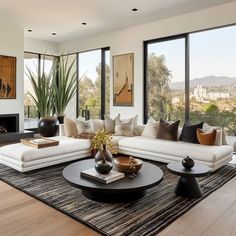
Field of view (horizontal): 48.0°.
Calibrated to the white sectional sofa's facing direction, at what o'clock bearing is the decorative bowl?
The decorative bowl is roughly at 12 o'clock from the white sectional sofa.

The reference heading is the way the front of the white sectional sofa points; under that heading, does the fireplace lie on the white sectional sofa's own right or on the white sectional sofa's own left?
on the white sectional sofa's own right

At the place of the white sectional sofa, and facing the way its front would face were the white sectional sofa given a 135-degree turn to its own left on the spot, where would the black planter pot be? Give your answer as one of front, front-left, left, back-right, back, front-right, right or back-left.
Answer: left

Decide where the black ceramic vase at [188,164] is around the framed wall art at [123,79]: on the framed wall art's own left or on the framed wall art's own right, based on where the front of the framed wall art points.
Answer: on the framed wall art's own left

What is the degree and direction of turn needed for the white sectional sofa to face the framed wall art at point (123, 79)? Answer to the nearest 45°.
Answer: approximately 180°

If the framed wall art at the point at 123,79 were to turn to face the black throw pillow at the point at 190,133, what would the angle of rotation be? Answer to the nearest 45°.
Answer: approximately 90° to its left

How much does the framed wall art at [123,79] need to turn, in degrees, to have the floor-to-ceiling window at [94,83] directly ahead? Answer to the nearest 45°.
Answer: approximately 90° to its right

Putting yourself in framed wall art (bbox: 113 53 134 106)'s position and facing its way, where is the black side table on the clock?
The black side table is roughly at 10 o'clock from the framed wall art.

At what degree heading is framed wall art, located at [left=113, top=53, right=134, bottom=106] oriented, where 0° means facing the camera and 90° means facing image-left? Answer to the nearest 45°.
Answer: approximately 45°
